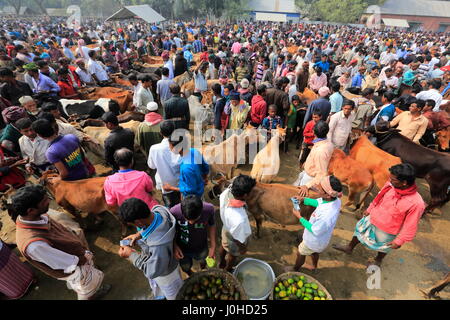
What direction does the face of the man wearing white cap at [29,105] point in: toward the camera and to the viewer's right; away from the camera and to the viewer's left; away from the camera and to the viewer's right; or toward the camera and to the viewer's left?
toward the camera and to the viewer's right

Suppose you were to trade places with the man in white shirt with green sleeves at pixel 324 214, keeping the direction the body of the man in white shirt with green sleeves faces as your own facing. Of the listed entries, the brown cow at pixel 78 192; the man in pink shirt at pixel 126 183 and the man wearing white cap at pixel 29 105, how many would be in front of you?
3

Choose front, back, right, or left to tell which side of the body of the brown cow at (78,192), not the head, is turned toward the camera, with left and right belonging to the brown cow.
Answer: left

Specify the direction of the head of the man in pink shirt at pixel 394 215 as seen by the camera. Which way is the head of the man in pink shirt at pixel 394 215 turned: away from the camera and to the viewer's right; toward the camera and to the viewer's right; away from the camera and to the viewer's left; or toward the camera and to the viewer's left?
toward the camera and to the viewer's left
